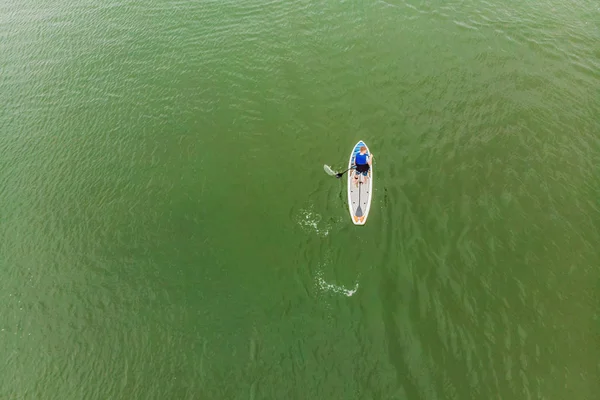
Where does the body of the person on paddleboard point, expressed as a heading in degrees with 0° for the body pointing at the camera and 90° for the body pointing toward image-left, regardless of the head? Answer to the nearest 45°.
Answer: approximately 180°

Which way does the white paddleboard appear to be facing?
away from the camera
